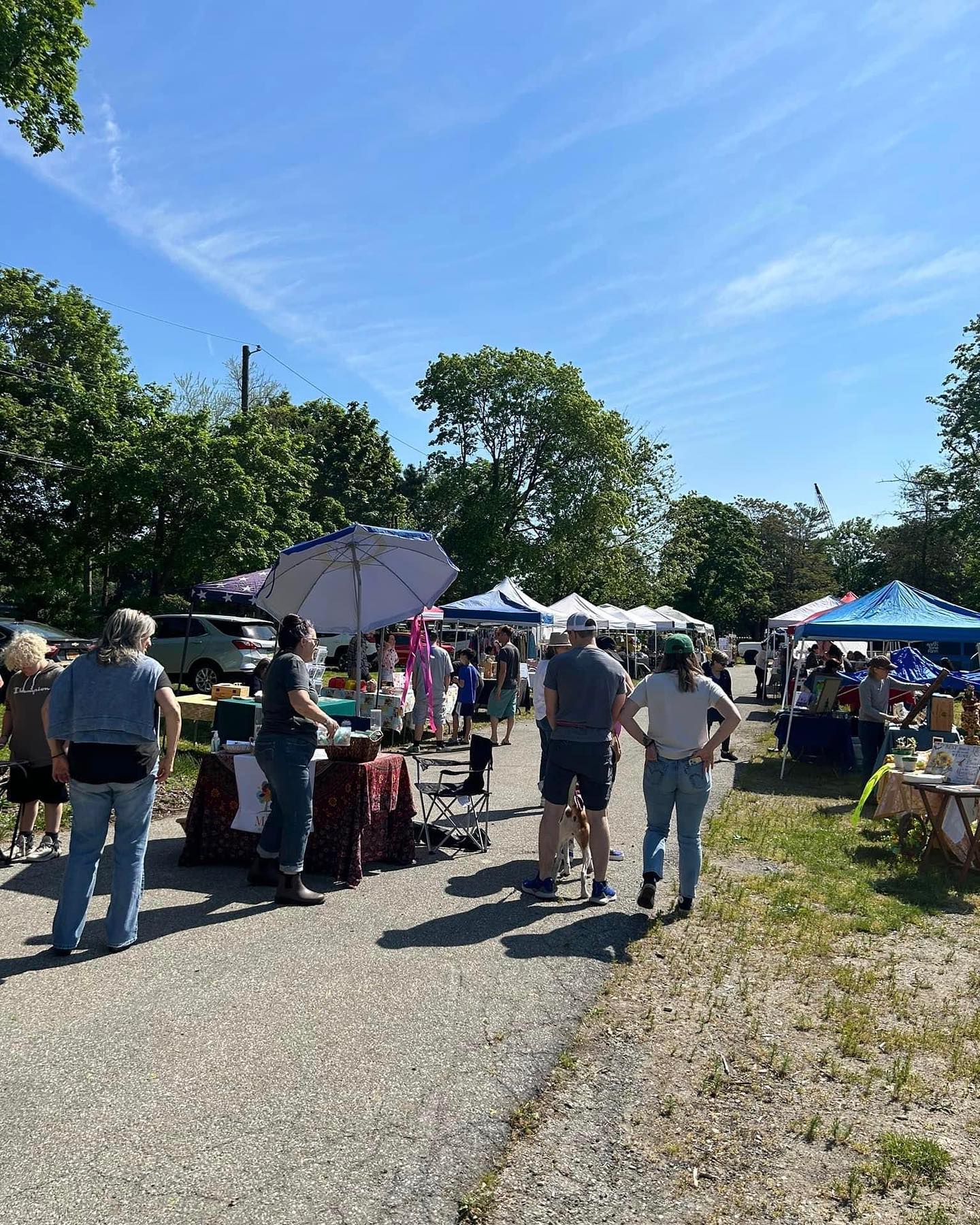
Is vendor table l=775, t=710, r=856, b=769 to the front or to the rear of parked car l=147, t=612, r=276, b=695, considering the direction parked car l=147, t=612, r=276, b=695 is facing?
to the rear

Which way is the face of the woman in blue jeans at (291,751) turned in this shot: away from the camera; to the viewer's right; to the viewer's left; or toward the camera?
to the viewer's right

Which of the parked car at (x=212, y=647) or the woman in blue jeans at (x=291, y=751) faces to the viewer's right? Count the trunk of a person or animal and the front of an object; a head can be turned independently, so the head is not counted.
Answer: the woman in blue jeans

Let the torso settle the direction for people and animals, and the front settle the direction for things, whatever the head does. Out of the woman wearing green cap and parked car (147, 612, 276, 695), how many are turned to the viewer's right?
0

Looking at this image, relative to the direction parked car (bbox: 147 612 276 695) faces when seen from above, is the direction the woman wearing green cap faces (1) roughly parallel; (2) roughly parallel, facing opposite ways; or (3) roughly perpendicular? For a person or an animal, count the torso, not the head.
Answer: roughly perpendicular

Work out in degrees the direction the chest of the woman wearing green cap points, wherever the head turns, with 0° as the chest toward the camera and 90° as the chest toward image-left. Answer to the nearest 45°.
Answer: approximately 180°

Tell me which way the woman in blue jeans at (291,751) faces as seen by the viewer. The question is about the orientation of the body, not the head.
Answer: to the viewer's right

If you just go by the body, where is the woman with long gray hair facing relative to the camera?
away from the camera

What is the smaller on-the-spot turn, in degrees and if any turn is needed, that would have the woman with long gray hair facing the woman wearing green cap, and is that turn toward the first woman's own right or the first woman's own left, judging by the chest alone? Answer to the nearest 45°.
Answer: approximately 90° to the first woman's own right

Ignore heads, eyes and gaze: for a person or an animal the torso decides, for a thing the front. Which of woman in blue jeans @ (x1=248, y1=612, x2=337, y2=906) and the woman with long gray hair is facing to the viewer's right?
the woman in blue jeans

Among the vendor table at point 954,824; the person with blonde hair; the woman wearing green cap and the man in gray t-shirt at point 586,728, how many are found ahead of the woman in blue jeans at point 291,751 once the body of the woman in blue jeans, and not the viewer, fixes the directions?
3

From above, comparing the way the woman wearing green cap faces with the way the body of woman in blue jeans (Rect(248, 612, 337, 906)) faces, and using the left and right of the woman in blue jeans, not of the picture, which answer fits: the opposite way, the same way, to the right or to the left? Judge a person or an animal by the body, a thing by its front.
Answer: to the left

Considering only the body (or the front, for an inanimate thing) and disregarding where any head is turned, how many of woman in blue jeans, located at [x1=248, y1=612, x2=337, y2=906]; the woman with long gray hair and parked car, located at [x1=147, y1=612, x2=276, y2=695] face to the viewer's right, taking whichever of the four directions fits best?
1

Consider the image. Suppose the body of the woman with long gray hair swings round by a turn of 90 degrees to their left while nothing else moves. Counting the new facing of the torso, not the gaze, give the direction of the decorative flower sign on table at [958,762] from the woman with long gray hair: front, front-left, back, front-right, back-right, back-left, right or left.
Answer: back

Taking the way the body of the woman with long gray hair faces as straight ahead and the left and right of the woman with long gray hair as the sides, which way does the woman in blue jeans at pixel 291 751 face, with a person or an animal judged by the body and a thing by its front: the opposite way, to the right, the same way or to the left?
to the right

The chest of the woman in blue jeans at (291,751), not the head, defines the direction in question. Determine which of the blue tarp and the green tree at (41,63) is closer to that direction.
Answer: the blue tarp

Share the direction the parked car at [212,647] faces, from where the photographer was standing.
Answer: facing away from the viewer and to the left of the viewer

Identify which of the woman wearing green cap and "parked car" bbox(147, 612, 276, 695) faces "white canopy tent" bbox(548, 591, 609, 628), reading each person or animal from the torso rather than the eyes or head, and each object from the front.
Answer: the woman wearing green cap
